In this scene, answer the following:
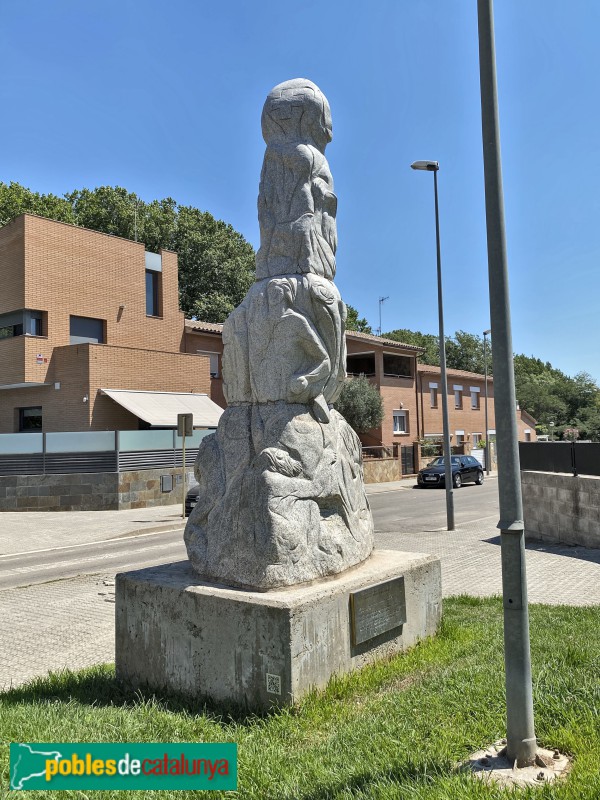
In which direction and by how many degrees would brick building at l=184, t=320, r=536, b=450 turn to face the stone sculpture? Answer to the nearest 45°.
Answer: approximately 45° to its right

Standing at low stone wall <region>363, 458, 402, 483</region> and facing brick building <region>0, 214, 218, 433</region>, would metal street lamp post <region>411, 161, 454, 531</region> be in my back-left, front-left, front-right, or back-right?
front-left

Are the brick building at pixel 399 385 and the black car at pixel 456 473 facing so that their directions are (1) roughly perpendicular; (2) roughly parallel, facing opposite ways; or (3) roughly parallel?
roughly perpendicular

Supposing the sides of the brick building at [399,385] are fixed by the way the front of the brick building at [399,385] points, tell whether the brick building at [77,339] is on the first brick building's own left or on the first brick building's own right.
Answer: on the first brick building's own right

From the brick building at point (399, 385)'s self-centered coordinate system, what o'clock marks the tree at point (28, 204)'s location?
The tree is roughly at 4 o'clock from the brick building.

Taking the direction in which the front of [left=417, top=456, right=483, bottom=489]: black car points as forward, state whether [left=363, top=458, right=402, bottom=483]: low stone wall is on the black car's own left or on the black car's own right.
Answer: on the black car's own right

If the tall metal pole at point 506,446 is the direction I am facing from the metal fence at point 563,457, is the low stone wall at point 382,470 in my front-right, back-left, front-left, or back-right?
back-right

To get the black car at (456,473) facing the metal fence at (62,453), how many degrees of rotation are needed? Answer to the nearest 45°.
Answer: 0° — it already faces it

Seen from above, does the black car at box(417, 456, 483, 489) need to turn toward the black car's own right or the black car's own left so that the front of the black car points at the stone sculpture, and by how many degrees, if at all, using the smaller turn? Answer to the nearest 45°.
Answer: approximately 45° to the black car's own left

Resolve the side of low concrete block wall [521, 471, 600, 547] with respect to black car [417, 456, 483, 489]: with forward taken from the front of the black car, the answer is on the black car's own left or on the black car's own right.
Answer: on the black car's own left
